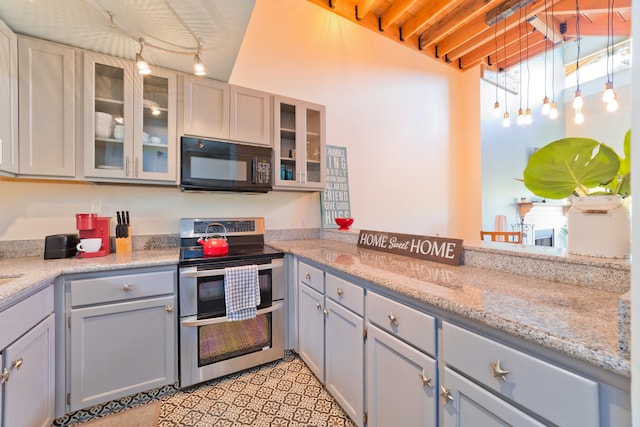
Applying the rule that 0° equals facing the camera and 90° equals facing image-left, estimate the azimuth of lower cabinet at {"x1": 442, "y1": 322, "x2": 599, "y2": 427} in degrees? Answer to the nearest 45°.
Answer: approximately 45°

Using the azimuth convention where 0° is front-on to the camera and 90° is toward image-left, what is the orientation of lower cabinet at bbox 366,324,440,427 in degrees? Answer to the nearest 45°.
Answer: approximately 45°

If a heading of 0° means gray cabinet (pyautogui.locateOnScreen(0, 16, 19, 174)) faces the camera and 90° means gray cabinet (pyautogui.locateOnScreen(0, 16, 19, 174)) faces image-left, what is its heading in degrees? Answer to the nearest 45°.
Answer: approximately 270°

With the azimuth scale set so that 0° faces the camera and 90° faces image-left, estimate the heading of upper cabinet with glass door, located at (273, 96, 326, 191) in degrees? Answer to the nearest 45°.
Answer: approximately 315°

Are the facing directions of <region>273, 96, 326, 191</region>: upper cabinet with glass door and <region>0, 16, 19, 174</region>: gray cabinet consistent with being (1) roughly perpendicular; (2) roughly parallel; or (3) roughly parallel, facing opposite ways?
roughly perpendicular

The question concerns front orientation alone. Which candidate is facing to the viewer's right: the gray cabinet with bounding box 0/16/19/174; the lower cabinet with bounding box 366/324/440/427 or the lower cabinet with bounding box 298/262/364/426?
the gray cabinet

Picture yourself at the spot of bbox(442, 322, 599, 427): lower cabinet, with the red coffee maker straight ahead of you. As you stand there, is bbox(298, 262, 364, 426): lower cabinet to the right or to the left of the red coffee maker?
right
